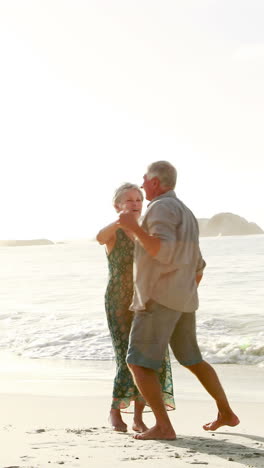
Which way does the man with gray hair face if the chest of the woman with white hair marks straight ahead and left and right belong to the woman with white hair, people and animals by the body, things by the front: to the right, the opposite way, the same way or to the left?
the opposite way

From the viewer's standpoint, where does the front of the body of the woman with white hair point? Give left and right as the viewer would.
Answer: facing the viewer and to the right of the viewer

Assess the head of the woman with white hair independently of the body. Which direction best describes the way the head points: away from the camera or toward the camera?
toward the camera

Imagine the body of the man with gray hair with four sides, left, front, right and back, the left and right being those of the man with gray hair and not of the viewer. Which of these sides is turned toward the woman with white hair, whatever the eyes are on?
front

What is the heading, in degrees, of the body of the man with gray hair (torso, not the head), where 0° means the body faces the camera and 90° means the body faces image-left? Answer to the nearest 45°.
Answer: approximately 135°
